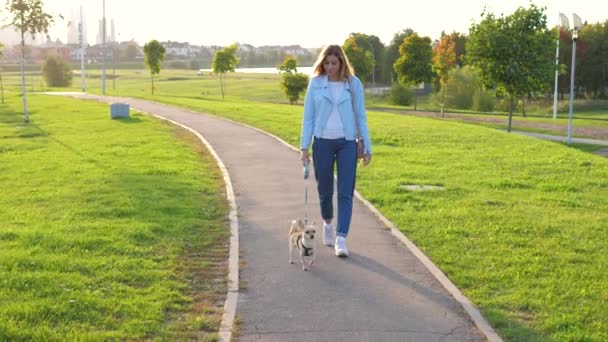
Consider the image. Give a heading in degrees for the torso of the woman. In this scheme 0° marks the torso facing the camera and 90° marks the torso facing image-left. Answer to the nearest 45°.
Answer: approximately 0°

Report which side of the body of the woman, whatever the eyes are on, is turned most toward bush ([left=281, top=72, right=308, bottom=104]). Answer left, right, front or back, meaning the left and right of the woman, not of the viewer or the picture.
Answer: back

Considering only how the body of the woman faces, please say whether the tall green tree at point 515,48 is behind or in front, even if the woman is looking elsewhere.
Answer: behind

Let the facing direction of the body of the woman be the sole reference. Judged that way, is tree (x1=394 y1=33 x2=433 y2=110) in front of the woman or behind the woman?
behind

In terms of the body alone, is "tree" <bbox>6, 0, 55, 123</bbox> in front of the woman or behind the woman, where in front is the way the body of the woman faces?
behind
